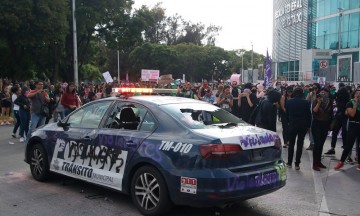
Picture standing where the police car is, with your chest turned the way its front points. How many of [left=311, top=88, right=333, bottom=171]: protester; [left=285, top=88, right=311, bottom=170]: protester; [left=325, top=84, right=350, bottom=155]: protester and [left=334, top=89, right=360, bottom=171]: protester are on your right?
4

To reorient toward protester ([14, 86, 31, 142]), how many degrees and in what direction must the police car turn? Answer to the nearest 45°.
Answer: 0° — it already faces them

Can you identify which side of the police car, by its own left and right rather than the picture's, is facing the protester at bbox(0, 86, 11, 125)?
front

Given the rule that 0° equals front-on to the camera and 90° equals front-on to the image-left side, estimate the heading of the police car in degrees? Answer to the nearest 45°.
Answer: approximately 135°

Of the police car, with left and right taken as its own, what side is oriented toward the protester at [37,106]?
front

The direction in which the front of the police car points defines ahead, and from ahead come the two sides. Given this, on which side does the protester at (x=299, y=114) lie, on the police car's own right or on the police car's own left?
on the police car's own right

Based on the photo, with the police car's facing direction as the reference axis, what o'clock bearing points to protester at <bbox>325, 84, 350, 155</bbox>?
The protester is roughly at 3 o'clock from the police car.
